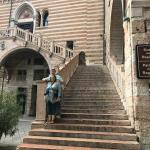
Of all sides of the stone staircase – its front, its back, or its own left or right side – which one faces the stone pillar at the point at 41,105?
right

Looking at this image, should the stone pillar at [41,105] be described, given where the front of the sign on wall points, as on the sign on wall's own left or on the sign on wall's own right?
on the sign on wall's own right

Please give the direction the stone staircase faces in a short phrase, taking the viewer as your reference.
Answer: facing the viewer
